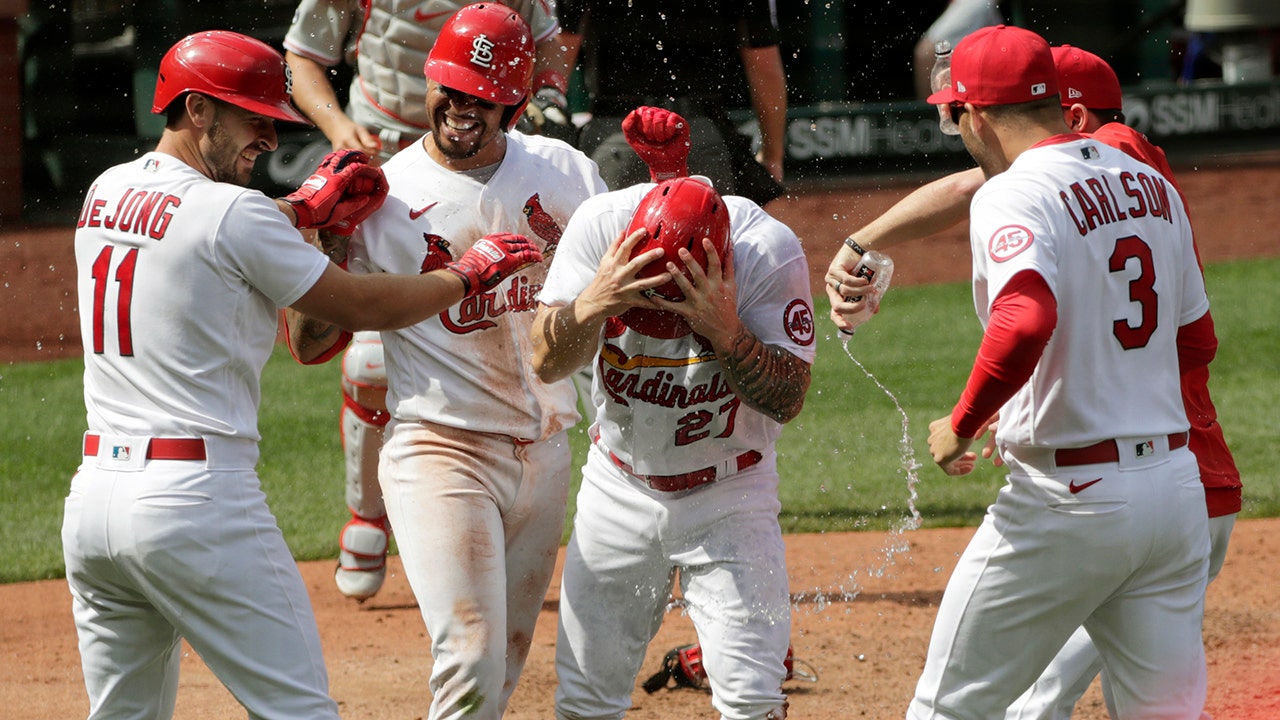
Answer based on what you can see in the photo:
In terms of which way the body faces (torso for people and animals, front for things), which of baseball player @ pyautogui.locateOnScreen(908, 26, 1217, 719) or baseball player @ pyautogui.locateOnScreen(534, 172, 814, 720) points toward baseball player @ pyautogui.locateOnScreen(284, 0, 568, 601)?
baseball player @ pyautogui.locateOnScreen(908, 26, 1217, 719)

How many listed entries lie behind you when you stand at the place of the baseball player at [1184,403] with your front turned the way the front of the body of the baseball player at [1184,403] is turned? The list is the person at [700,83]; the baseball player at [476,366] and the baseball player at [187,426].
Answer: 0

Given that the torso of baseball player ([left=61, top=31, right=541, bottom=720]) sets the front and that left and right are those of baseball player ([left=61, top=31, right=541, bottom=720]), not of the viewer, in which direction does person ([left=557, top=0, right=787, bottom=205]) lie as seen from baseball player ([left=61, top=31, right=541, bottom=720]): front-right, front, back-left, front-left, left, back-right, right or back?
front

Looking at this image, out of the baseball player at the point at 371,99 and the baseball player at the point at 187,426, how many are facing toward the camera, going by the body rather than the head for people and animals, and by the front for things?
1

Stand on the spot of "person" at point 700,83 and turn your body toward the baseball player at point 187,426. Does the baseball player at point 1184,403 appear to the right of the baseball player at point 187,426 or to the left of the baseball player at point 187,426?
left

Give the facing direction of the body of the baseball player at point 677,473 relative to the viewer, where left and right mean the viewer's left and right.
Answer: facing the viewer

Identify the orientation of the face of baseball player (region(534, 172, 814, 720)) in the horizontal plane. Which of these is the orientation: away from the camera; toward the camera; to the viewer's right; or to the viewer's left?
toward the camera

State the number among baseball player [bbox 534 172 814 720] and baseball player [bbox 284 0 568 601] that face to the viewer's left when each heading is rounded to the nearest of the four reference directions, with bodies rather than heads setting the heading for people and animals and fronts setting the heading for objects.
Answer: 0

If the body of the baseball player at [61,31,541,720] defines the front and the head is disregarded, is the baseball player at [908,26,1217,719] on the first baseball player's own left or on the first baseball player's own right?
on the first baseball player's own right

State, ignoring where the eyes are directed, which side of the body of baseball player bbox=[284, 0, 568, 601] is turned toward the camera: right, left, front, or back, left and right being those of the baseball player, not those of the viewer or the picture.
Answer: front

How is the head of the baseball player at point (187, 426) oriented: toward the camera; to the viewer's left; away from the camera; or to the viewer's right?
to the viewer's right

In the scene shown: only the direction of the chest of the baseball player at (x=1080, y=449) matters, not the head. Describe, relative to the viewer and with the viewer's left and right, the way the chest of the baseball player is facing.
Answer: facing away from the viewer and to the left of the viewer

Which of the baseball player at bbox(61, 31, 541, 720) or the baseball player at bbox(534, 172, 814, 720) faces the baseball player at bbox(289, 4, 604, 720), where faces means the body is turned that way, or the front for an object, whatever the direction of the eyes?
the baseball player at bbox(61, 31, 541, 720)

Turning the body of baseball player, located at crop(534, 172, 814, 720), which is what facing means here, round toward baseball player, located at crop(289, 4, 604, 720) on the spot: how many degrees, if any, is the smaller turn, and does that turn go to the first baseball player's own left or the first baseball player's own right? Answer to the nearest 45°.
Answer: approximately 135° to the first baseball player's own right

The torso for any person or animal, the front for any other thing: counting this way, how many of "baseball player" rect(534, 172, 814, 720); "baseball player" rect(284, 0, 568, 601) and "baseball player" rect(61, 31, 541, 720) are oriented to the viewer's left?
0

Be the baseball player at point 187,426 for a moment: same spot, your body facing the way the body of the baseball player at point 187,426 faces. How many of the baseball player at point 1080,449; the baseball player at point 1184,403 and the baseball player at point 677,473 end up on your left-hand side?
0

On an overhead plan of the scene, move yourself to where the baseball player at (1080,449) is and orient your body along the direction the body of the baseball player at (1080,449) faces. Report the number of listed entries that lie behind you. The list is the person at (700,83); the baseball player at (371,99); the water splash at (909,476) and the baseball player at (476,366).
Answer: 0
